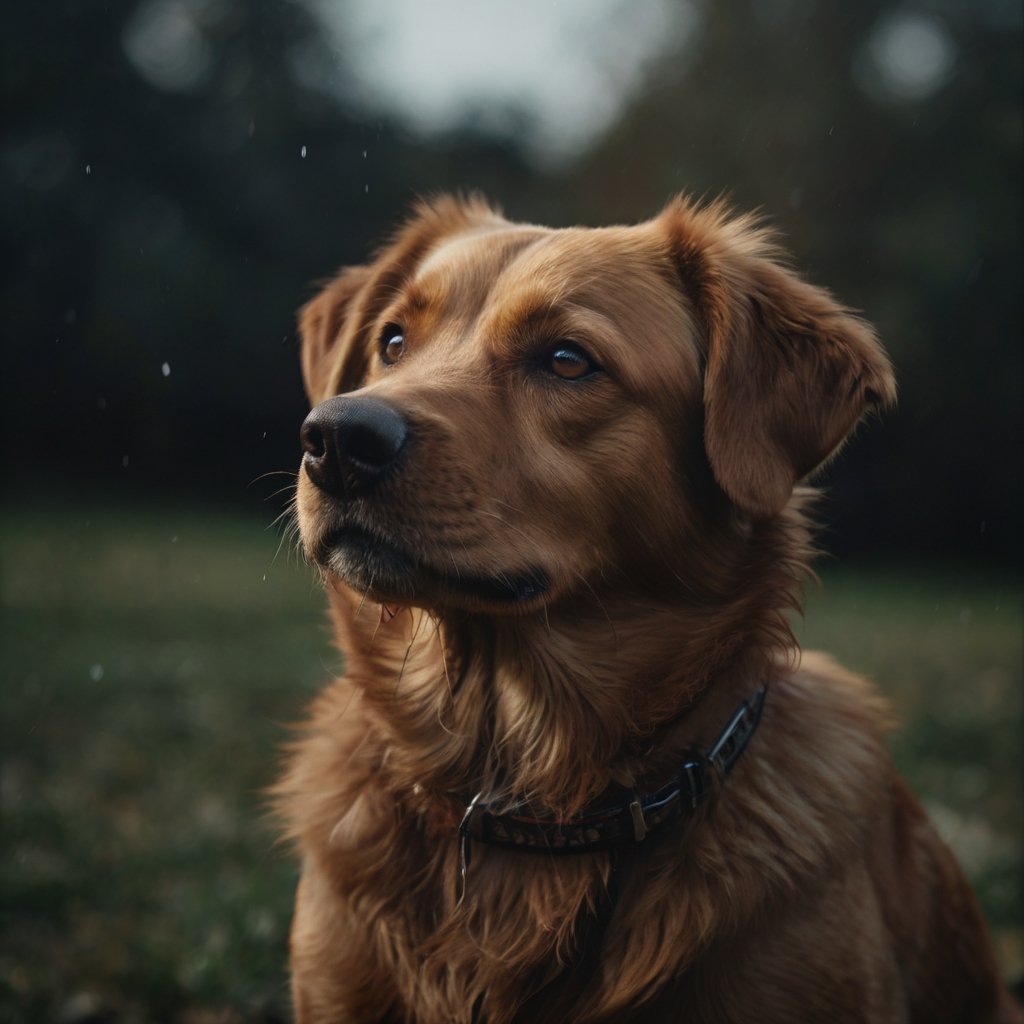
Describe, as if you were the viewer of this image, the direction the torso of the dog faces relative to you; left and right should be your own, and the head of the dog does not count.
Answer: facing the viewer and to the left of the viewer
